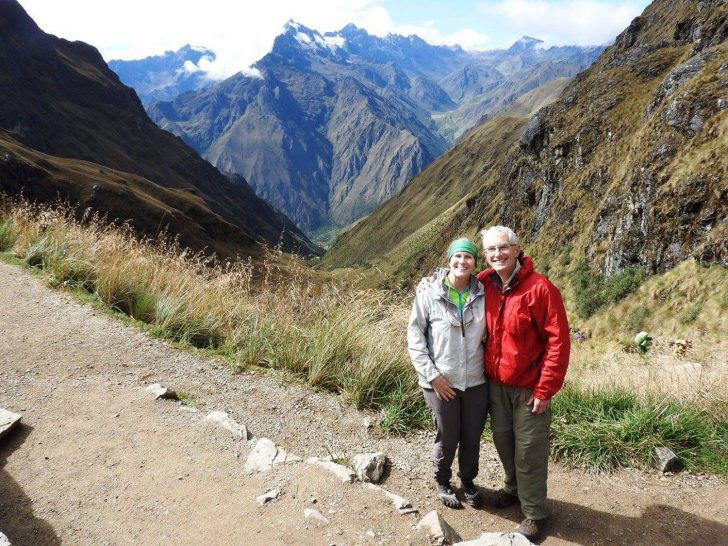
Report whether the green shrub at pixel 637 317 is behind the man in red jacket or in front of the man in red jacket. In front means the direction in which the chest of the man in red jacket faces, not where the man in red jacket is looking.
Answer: behind

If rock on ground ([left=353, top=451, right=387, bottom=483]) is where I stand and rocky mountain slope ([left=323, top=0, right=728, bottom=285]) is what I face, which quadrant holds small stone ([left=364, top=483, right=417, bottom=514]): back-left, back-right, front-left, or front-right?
back-right

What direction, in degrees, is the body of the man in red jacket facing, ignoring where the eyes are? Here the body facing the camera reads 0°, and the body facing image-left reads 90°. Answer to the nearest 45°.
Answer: approximately 45°

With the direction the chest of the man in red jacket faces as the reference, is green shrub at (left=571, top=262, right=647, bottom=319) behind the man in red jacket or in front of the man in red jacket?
behind

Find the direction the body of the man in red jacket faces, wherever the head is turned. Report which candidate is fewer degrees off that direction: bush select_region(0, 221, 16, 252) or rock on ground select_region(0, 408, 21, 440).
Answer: the rock on ground

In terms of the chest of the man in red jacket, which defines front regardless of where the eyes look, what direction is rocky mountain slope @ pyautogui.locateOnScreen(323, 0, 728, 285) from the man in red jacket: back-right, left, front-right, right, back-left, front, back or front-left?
back-right

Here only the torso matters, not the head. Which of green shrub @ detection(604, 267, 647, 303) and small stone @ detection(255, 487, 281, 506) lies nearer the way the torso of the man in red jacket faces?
the small stone
